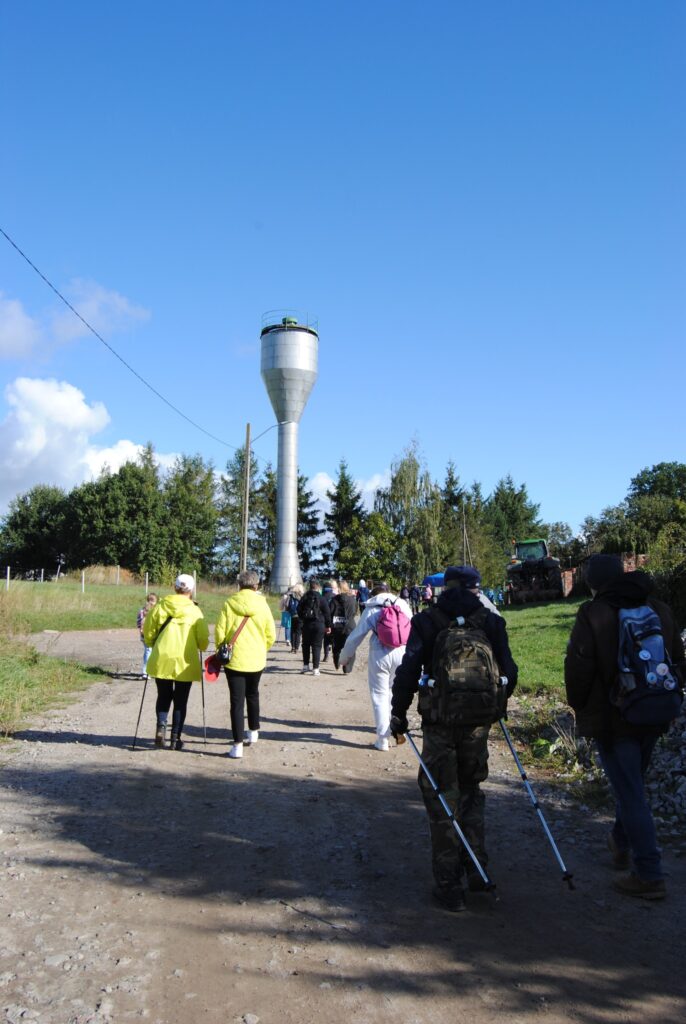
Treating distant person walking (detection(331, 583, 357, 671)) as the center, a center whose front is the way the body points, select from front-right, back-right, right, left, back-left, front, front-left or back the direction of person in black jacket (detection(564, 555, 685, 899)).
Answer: back

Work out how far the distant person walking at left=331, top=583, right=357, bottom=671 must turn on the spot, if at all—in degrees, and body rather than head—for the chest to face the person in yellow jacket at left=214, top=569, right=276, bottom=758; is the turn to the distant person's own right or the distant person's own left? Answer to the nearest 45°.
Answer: approximately 180°

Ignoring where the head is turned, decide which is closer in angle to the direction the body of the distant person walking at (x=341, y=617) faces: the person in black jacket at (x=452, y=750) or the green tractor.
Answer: the green tractor

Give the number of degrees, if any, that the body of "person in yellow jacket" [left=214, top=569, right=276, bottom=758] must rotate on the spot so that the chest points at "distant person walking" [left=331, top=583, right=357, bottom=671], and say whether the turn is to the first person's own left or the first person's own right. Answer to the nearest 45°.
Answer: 0° — they already face them

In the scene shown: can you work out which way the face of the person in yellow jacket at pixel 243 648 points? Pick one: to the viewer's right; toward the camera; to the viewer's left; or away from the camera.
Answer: away from the camera

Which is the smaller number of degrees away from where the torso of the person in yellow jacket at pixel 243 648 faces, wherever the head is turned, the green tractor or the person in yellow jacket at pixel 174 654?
the green tractor

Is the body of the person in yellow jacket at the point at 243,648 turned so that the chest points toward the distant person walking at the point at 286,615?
yes

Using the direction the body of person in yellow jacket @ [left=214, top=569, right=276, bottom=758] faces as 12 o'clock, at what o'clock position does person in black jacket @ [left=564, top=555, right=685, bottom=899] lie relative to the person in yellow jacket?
The person in black jacket is roughly at 5 o'clock from the person in yellow jacket.

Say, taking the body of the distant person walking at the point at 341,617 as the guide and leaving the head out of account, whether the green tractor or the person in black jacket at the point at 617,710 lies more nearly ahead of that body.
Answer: the green tractor

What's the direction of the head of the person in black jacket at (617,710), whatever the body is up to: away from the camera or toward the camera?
away from the camera

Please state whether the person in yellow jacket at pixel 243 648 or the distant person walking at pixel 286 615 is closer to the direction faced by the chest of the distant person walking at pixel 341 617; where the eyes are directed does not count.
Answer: the distant person walking

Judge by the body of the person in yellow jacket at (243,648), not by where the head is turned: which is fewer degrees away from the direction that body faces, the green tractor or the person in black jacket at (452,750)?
the green tractor

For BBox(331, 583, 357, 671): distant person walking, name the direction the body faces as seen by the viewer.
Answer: away from the camera

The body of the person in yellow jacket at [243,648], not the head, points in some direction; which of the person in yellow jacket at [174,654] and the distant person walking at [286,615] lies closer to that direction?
the distant person walking

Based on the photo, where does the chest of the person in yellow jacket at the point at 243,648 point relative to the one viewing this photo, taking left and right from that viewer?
facing away from the viewer

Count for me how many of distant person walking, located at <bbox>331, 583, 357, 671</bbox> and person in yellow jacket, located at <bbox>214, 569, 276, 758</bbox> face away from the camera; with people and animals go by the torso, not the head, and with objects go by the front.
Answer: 2
